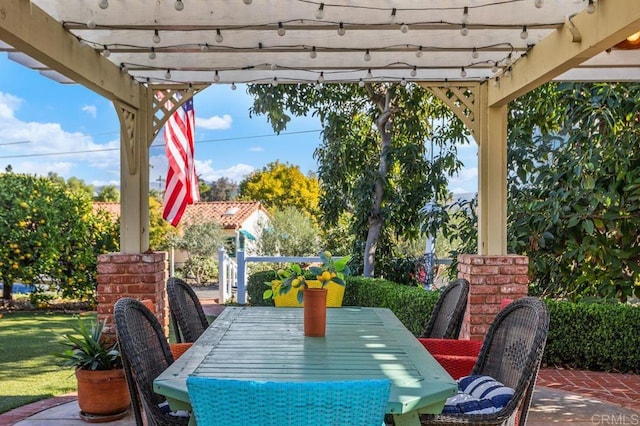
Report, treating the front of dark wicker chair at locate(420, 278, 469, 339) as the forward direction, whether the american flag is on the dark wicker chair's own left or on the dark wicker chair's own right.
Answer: on the dark wicker chair's own right

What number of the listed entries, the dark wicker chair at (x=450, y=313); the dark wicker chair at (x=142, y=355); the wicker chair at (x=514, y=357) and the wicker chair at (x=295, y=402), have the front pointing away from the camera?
1

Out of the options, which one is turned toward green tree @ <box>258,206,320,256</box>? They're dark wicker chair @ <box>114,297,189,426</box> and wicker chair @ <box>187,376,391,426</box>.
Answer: the wicker chair

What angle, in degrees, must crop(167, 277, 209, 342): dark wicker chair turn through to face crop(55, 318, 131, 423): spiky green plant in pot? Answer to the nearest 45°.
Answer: approximately 180°

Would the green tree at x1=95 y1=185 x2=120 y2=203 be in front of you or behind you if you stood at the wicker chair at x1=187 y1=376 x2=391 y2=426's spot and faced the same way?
in front

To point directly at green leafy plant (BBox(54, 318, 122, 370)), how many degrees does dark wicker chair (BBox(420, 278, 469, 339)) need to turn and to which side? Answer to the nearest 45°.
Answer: approximately 45° to its right

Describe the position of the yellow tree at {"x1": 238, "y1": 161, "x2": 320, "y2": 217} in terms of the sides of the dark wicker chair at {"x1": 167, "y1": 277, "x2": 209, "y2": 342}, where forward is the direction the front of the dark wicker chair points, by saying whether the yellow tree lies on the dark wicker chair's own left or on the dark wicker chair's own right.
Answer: on the dark wicker chair's own left

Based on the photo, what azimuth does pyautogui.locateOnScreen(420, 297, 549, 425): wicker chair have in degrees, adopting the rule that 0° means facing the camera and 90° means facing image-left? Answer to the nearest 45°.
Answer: approximately 45°

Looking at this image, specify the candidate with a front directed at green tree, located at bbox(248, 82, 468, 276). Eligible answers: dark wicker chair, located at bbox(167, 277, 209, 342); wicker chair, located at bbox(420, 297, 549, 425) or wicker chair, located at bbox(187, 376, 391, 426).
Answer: wicker chair, located at bbox(187, 376, 391, 426)

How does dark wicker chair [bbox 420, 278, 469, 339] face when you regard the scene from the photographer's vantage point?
facing the viewer and to the left of the viewer

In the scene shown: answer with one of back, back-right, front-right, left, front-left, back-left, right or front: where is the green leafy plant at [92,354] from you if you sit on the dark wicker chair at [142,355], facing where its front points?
back-left

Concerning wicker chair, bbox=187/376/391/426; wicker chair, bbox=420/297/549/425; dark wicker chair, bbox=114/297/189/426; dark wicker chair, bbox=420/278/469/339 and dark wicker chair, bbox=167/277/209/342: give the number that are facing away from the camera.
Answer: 1

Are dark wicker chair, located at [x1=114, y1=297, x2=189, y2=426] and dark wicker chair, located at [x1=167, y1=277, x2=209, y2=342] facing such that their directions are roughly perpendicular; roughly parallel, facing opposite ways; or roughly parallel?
roughly parallel

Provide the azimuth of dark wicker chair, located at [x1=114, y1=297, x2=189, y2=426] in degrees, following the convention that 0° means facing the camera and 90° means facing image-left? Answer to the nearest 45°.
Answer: approximately 315°

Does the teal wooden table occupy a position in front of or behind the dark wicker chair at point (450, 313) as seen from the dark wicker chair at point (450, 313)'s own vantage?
in front

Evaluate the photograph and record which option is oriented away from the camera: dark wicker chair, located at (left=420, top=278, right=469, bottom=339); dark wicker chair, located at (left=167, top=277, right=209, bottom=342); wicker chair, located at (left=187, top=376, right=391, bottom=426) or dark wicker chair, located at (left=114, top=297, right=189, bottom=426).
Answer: the wicker chair
